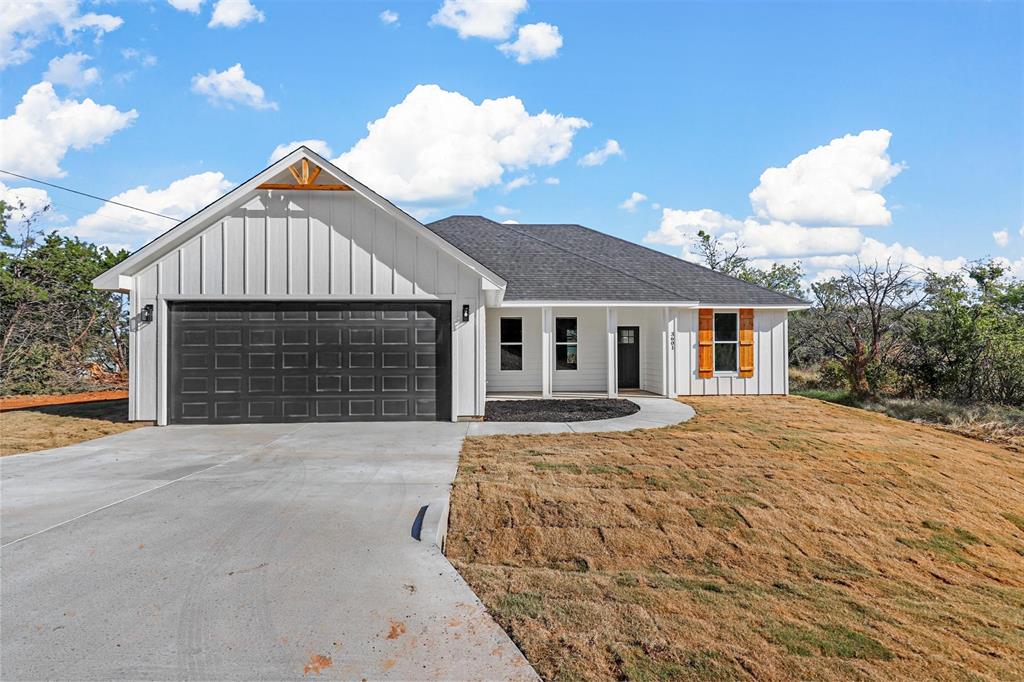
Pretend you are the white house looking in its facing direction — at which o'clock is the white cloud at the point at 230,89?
The white cloud is roughly at 5 o'clock from the white house.

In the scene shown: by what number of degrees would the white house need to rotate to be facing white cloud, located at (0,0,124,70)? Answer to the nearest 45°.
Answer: approximately 135° to its right

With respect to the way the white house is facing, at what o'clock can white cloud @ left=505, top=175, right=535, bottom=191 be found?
The white cloud is roughly at 7 o'clock from the white house.

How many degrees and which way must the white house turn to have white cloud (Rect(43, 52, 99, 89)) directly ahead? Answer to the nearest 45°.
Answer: approximately 135° to its right

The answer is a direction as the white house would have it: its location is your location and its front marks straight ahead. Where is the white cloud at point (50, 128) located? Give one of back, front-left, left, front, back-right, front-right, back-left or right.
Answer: back-right

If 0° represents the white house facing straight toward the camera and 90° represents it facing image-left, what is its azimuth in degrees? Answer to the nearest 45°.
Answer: approximately 0°

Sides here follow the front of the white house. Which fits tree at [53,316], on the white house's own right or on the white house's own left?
on the white house's own right
